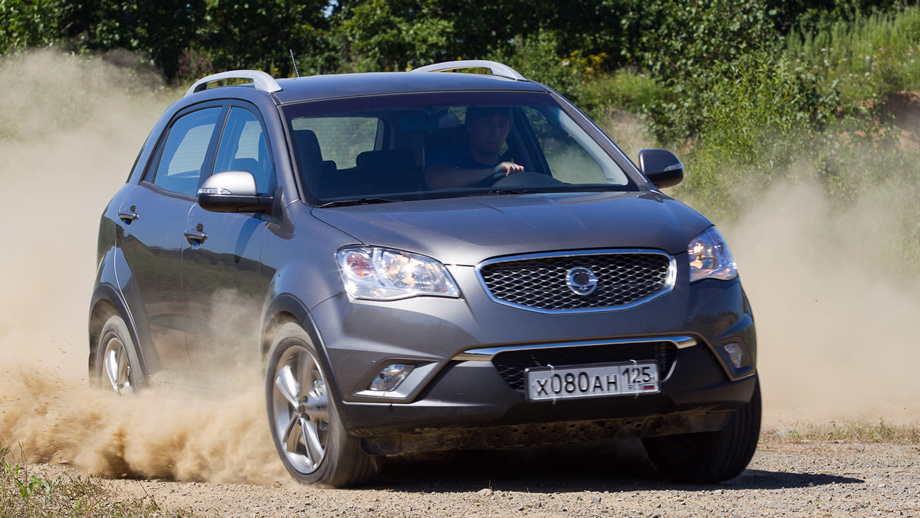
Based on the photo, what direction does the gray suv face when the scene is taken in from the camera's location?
facing the viewer and to the right of the viewer
